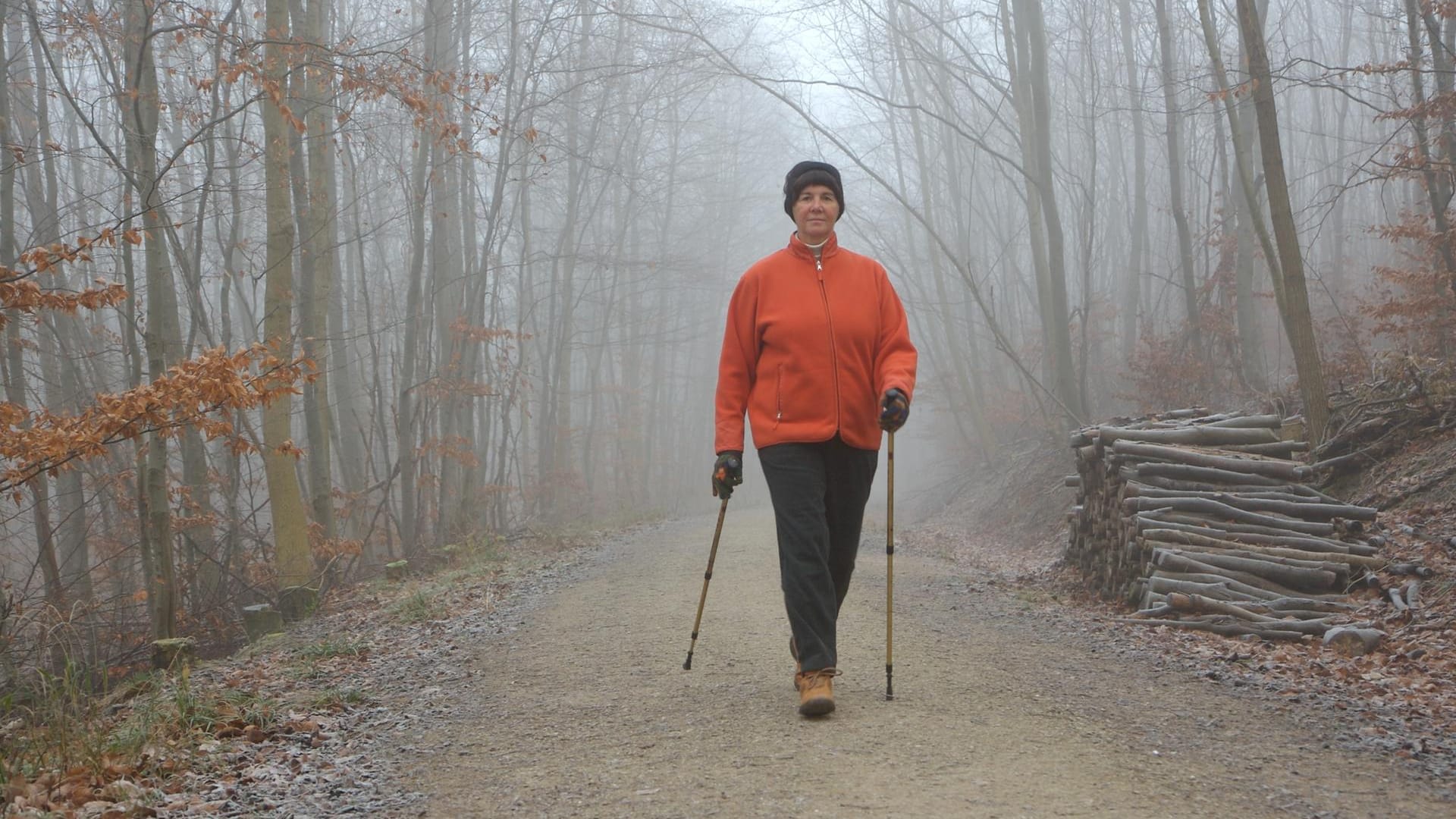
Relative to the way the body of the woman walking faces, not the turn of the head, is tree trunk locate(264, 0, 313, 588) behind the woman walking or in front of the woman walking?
behind

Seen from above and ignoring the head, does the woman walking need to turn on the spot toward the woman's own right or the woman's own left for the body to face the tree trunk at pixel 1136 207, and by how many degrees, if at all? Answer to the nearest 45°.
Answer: approximately 180°

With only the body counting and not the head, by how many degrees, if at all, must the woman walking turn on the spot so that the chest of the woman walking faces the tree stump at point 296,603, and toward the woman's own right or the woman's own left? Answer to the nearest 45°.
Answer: approximately 135° to the woman's own right

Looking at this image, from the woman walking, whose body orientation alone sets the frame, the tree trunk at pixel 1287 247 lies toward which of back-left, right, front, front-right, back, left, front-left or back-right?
back-left

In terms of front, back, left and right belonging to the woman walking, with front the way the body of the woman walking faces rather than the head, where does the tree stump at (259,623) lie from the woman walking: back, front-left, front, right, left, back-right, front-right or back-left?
back-right

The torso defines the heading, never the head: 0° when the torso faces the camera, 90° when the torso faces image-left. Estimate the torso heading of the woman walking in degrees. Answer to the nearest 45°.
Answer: approximately 0°
